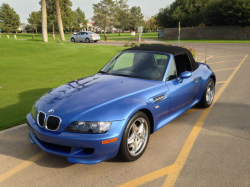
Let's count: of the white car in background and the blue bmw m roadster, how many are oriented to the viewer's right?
0

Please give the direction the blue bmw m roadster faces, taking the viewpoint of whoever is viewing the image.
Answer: facing the viewer and to the left of the viewer

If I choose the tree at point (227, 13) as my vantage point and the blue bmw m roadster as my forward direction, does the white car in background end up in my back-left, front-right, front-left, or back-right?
front-right

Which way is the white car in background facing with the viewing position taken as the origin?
facing away from the viewer and to the left of the viewer

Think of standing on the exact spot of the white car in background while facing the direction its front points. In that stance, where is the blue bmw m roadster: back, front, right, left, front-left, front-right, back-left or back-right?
back-left

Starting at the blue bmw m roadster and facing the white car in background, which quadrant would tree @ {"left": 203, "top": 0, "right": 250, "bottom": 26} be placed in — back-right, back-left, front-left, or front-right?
front-right

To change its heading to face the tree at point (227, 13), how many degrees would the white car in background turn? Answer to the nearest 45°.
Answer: approximately 135° to its right

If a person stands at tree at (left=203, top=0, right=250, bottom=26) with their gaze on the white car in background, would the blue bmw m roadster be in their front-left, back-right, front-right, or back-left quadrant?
front-left

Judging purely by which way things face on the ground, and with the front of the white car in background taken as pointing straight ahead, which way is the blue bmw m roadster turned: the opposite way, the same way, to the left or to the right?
to the left
